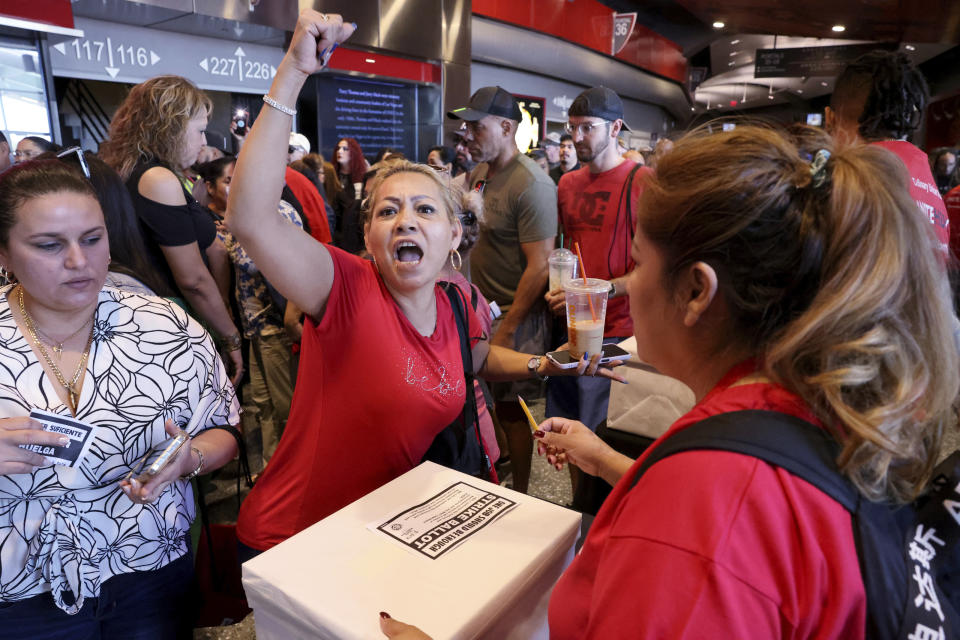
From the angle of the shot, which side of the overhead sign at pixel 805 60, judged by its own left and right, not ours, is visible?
front

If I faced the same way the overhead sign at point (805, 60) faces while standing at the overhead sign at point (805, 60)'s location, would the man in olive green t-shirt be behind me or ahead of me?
ahead

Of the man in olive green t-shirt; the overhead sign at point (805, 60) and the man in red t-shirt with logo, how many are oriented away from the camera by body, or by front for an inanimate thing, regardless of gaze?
0

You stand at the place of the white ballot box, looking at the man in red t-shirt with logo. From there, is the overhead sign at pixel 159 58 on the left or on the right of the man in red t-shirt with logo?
left

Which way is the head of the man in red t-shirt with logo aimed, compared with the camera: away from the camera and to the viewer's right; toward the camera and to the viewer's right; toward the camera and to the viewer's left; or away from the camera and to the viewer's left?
toward the camera and to the viewer's left

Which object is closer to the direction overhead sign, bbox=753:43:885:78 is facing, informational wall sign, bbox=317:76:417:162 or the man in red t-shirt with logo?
the man in red t-shirt with logo

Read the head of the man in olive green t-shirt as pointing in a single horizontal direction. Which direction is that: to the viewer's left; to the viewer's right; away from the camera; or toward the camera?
to the viewer's left

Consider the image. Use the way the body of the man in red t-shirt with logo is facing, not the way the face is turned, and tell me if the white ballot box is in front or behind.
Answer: in front

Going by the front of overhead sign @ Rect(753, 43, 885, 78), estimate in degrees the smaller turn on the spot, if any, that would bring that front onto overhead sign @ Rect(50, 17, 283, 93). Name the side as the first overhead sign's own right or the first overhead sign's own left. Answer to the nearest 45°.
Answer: approximately 45° to the first overhead sign's own right

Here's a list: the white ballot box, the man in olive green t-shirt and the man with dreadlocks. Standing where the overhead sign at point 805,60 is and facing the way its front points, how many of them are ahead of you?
3

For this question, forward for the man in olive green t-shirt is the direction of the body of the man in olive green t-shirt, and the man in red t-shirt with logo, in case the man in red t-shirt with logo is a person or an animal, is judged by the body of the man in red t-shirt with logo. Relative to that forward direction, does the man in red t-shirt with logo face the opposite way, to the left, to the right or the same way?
the same way

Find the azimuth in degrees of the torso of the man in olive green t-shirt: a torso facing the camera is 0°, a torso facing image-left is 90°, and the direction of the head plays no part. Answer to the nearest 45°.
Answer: approximately 45°

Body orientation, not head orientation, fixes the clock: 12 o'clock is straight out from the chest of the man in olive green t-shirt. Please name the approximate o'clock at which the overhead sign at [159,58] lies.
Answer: The overhead sign is roughly at 3 o'clock from the man in olive green t-shirt.

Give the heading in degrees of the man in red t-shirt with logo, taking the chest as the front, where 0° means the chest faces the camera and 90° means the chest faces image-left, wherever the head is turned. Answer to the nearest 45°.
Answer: approximately 45°

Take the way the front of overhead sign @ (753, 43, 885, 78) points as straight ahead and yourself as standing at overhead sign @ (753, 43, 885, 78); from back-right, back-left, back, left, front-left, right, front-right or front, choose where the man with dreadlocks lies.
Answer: front

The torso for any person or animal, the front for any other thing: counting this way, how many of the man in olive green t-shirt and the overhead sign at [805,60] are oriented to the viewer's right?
0

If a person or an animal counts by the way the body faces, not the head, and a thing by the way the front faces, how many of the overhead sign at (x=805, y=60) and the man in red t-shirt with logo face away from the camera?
0

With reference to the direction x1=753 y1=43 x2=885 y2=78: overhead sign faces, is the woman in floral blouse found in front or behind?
in front
